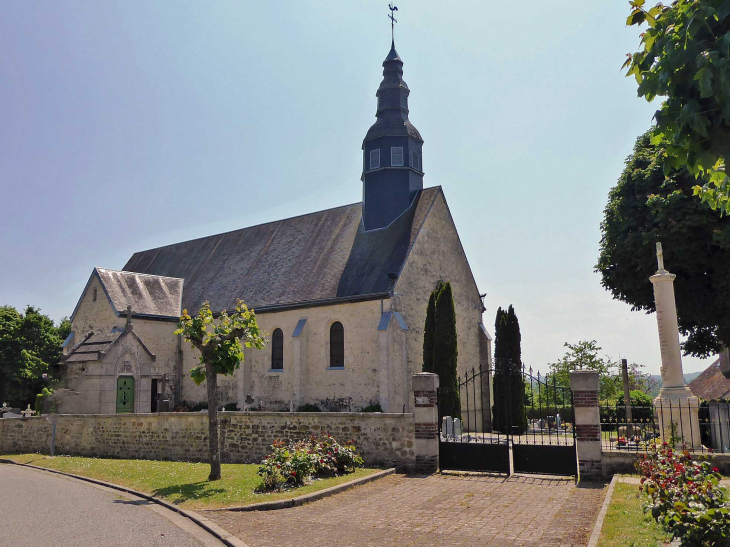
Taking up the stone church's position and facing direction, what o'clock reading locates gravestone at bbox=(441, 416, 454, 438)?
The gravestone is roughly at 1 o'clock from the stone church.

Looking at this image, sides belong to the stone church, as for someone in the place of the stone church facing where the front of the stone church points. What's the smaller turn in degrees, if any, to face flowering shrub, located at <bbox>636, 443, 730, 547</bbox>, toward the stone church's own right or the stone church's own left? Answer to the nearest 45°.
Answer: approximately 45° to the stone church's own right

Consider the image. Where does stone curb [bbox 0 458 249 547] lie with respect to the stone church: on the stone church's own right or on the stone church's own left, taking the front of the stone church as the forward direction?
on the stone church's own right

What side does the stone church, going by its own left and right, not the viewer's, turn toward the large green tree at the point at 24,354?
back

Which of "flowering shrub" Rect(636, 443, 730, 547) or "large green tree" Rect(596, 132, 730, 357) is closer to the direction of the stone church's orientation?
the large green tree

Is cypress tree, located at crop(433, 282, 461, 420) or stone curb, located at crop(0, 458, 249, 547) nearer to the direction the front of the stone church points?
the cypress tree

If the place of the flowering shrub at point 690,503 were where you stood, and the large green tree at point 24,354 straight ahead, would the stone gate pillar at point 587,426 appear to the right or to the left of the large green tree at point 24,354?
right

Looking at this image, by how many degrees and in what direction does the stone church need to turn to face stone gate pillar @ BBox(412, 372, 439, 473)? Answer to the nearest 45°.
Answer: approximately 45° to its right

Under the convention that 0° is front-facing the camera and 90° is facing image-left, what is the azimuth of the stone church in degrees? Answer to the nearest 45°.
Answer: approximately 315°

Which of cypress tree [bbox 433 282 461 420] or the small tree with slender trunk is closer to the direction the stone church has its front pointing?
the cypress tree
